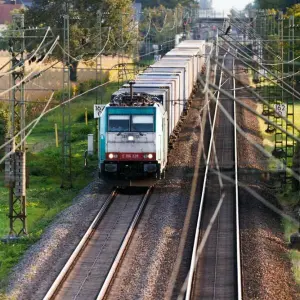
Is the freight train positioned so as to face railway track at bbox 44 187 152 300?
yes

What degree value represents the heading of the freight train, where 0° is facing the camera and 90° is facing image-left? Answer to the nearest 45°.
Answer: approximately 0°

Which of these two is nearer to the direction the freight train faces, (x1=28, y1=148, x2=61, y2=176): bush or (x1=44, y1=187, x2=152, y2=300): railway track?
the railway track
